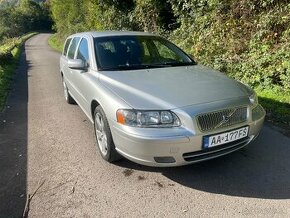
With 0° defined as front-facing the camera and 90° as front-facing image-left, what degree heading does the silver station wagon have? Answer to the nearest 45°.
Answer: approximately 315°
